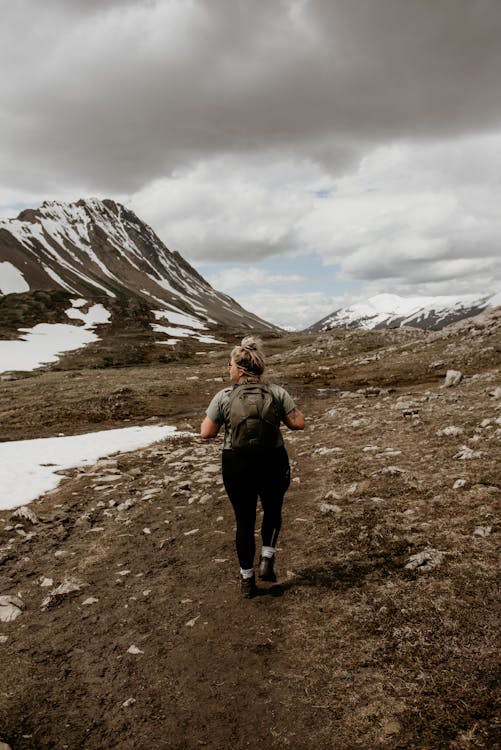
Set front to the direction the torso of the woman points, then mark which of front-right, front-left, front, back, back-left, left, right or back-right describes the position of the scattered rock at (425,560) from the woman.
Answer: right

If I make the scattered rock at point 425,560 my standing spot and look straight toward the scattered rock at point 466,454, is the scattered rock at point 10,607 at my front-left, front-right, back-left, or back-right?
back-left

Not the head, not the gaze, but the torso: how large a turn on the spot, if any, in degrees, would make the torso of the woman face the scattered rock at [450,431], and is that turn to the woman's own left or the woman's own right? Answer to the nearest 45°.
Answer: approximately 45° to the woman's own right

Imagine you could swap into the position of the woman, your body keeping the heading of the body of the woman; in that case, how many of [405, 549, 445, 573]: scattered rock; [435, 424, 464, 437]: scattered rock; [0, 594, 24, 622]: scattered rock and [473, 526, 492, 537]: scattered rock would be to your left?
1

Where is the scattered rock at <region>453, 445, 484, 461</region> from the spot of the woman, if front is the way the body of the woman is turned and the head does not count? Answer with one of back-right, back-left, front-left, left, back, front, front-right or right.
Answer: front-right

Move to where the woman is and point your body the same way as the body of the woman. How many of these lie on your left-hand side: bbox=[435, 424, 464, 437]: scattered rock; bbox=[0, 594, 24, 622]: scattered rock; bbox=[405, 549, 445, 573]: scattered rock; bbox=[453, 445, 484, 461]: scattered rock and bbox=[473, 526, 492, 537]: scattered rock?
1

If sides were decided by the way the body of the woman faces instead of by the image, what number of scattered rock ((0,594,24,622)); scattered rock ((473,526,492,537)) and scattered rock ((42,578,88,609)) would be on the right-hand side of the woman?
1

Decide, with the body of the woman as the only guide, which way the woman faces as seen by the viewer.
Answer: away from the camera

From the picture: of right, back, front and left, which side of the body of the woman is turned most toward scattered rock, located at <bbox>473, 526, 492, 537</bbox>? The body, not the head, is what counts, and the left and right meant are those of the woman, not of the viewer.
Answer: right

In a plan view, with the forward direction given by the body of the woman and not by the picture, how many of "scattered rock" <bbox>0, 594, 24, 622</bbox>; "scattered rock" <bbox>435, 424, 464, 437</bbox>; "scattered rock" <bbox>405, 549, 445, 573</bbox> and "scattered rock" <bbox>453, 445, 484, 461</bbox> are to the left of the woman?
1

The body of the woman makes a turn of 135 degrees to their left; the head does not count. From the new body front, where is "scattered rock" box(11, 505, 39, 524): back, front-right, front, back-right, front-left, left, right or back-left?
right

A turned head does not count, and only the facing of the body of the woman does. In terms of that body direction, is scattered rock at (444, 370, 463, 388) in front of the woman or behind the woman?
in front

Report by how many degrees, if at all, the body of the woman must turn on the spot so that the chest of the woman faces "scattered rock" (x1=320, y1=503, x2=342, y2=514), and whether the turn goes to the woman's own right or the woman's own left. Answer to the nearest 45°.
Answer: approximately 45° to the woman's own right

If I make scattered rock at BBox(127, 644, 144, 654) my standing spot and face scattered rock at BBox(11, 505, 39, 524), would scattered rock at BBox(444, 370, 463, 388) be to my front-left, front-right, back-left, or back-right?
front-right
